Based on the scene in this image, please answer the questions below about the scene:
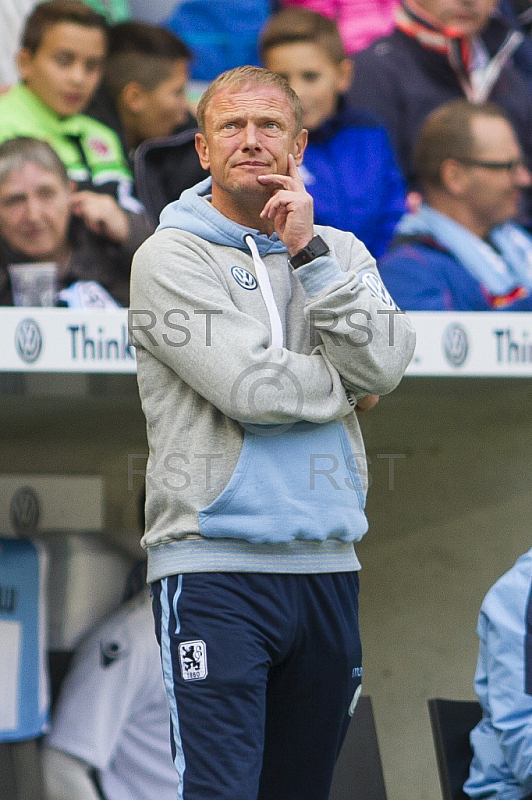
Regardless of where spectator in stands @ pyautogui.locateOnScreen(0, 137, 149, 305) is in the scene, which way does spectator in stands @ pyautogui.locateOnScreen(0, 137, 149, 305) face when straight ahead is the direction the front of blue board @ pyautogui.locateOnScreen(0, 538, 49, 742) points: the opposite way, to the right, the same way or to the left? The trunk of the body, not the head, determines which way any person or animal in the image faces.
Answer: the same way

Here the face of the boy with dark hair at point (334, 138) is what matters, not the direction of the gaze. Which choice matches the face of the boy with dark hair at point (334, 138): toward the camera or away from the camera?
toward the camera

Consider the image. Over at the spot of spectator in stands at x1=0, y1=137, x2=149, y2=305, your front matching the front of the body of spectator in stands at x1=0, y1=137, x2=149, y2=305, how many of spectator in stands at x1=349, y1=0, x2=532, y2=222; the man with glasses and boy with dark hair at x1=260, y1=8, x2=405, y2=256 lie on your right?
0

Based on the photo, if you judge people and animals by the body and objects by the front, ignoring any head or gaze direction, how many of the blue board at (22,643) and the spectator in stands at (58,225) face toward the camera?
2

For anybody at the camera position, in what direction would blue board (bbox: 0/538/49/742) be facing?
facing the viewer

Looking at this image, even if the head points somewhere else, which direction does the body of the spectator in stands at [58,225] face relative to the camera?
toward the camera

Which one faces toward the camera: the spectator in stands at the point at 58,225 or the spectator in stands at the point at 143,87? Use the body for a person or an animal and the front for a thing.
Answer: the spectator in stands at the point at 58,225

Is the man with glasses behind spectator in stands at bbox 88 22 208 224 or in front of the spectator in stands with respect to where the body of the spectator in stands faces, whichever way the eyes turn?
in front

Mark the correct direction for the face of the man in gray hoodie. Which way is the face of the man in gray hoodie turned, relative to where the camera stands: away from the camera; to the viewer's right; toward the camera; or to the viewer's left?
toward the camera
